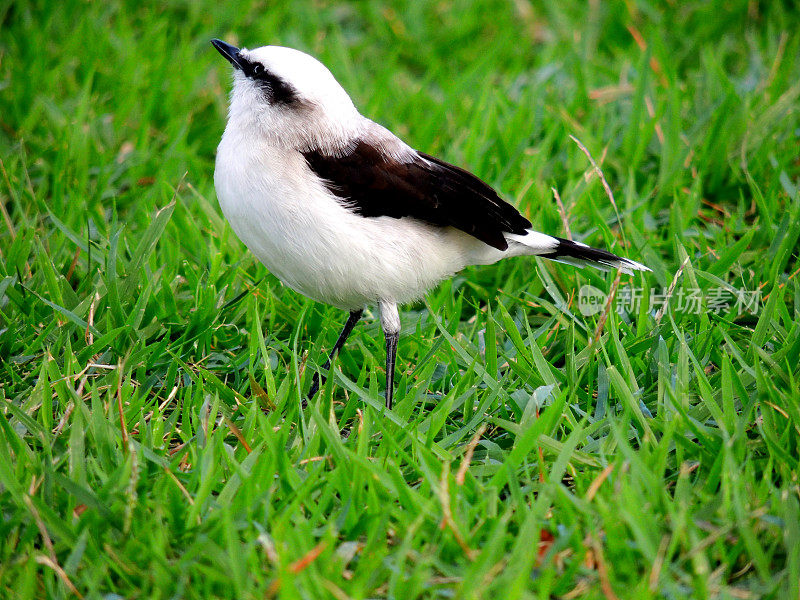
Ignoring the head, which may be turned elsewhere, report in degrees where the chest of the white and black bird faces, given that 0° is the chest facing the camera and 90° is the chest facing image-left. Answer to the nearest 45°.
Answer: approximately 90°
